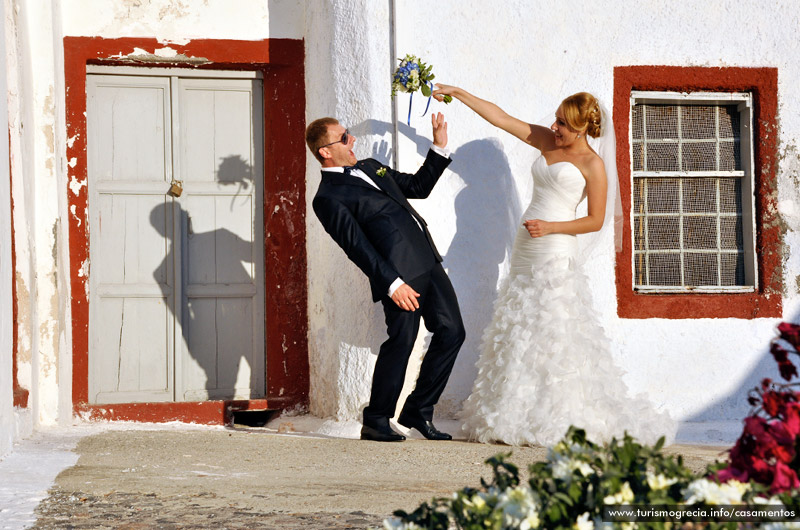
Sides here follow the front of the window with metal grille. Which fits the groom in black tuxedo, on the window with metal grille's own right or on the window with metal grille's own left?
on the window with metal grille's own right

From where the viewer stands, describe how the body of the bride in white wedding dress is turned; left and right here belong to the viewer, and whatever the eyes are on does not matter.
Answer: facing the viewer and to the left of the viewer

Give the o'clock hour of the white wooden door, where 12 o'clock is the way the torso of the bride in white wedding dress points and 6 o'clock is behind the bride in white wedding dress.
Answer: The white wooden door is roughly at 2 o'clock from the bride in white wedding dress.

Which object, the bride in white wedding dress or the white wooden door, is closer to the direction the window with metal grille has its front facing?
the bride in white wedding dress

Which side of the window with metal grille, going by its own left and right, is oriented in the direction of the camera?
front

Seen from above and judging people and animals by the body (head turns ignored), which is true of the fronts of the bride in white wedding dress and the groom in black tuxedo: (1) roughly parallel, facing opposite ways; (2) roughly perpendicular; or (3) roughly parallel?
roughly perpendicular

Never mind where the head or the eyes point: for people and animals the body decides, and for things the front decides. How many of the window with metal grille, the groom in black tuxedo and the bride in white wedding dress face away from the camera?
0

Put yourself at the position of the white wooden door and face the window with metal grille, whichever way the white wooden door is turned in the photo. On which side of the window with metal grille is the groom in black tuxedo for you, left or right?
right

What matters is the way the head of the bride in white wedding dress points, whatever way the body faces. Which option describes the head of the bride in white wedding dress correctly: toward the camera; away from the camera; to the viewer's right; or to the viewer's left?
to the viewer's left

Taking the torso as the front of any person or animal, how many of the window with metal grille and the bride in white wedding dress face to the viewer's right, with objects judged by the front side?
0

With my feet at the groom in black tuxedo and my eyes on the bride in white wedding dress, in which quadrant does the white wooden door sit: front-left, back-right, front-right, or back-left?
back-left

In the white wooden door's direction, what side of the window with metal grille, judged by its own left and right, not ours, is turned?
right
